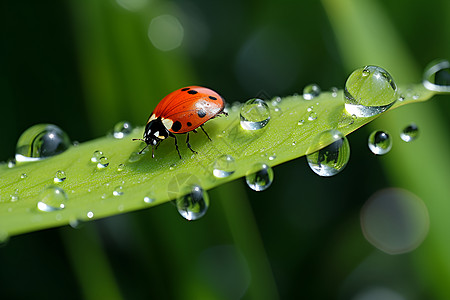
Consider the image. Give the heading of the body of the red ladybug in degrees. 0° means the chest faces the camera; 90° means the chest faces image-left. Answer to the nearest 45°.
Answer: approximately 45°
